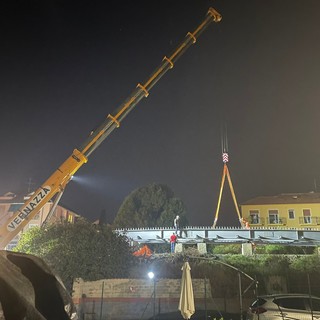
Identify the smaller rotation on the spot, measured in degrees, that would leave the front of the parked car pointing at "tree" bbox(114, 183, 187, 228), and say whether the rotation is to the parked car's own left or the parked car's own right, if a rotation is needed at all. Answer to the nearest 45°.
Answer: approximately 90° to the parked car's own left

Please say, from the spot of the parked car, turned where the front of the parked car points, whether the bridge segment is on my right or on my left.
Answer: on my left

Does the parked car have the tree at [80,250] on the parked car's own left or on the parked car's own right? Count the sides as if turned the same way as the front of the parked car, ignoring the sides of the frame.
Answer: on the parked car's own left
